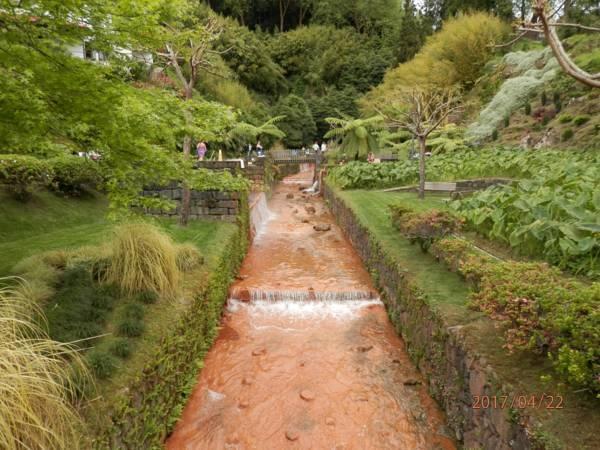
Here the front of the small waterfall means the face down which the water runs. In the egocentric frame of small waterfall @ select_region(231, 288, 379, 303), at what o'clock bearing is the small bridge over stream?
The small bridge over stream is roughly at 6 o'clock from the small waterfall.

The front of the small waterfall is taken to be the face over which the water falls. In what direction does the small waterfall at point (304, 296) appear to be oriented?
toward the camera

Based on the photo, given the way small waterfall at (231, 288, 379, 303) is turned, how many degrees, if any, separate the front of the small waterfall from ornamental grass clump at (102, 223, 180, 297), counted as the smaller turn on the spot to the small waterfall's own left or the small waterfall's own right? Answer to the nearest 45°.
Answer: approximately 45° to the small waterfall's own right

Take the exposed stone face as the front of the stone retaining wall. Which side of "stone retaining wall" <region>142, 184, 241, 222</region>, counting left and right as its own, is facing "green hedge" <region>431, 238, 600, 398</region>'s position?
front

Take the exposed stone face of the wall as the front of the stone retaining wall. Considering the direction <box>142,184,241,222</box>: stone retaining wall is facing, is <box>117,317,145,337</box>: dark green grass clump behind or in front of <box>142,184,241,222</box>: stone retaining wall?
in front

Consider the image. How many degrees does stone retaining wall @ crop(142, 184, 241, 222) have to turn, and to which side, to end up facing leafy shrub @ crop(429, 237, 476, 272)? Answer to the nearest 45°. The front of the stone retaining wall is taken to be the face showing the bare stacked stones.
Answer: approximately 45° to its left

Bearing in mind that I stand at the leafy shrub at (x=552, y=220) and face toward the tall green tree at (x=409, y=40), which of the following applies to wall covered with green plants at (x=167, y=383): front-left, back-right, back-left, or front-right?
back-left

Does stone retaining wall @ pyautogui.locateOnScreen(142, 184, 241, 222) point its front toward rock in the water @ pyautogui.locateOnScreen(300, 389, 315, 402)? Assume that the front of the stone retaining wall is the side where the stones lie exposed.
yes

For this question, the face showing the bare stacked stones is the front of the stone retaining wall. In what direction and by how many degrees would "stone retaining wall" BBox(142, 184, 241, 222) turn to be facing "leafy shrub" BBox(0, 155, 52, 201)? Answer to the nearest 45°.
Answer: approximately 90° to its right

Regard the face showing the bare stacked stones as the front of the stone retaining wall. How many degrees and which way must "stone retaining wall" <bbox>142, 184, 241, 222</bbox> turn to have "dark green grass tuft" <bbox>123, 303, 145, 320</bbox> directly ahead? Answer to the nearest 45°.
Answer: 0° — it already faces it

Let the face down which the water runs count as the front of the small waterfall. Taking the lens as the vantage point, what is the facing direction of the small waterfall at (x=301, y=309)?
facing the viewer
